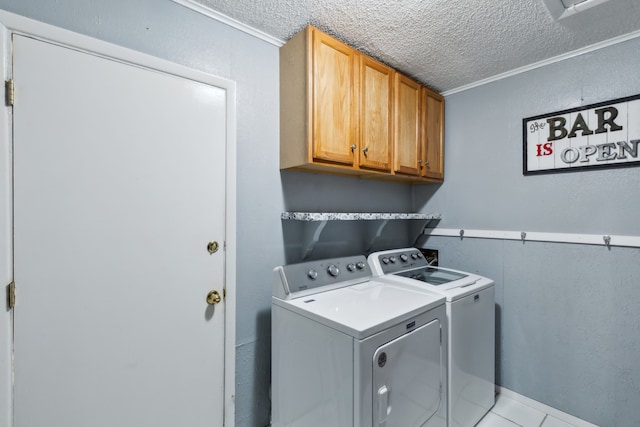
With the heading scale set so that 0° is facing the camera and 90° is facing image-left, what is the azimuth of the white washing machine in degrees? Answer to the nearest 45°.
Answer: approximately 315°

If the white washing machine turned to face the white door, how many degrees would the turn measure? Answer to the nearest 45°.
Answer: approximately 90° to its right

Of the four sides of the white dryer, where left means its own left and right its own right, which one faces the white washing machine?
left
